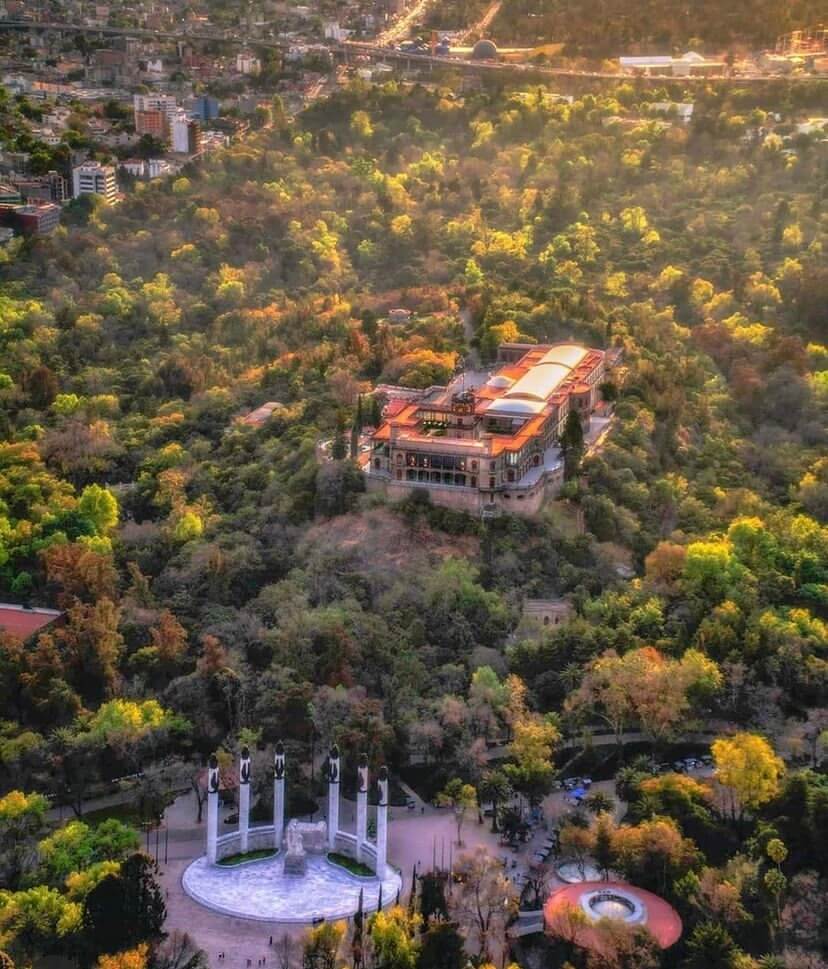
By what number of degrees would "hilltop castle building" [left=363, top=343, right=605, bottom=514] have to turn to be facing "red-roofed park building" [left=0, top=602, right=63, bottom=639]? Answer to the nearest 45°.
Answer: approximately 45° to its right

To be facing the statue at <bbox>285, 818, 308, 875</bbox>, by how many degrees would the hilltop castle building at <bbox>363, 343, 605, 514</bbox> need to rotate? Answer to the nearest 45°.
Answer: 0° — it already faces it

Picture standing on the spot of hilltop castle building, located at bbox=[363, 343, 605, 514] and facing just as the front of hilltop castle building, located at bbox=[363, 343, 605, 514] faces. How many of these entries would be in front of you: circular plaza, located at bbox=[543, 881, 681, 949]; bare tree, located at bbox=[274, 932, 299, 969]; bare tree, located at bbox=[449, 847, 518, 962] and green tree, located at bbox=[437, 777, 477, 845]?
4

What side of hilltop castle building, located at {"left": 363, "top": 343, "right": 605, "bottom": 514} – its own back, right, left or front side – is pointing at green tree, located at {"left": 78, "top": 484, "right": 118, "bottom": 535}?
right

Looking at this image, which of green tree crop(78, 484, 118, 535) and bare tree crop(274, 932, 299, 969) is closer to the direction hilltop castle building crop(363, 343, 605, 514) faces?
the bare tree

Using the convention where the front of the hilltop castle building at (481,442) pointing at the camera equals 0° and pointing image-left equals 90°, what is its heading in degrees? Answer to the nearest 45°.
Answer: approximately 0°

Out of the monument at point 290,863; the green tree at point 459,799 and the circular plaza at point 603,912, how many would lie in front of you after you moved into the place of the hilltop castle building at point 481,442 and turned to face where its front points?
3

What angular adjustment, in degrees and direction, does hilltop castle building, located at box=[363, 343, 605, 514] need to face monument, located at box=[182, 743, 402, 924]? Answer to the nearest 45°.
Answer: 0° — it already faces it

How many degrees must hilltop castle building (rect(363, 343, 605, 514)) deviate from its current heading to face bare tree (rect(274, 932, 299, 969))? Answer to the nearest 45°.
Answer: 0° — it already faces it

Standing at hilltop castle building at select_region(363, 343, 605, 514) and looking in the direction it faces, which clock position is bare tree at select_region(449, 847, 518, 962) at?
The bare tree is roughly at 12 o'clock from the hilltop castle building.

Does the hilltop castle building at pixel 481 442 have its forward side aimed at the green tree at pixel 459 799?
yes
